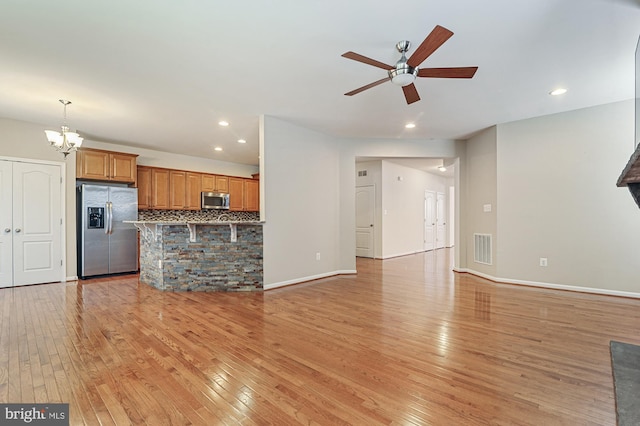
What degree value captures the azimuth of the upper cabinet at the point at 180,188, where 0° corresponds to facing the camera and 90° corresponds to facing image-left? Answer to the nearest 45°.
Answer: approximately 315°

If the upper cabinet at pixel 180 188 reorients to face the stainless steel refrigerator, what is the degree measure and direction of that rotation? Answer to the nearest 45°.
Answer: approximately 90° to its right

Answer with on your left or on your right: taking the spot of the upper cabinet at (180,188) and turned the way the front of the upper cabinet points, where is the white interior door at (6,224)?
on your right

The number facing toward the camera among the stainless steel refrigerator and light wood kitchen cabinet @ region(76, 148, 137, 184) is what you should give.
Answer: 2

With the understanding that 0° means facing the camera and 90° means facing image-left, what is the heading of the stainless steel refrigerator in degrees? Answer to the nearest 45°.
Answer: approximately 0°

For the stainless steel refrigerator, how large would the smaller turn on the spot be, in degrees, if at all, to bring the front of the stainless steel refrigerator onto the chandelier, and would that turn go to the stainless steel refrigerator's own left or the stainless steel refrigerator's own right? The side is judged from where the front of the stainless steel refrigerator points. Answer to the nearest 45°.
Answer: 0° — it already faces it

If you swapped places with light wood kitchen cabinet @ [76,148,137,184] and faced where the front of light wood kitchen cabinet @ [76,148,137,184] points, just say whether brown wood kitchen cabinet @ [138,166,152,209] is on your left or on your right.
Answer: on your left

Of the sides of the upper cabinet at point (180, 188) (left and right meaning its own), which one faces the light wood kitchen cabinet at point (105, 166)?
right

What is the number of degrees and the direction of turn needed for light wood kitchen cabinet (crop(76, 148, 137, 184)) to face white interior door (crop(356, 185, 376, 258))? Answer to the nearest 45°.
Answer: approximately 90° to its left

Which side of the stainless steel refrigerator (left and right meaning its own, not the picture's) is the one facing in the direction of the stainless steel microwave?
left
